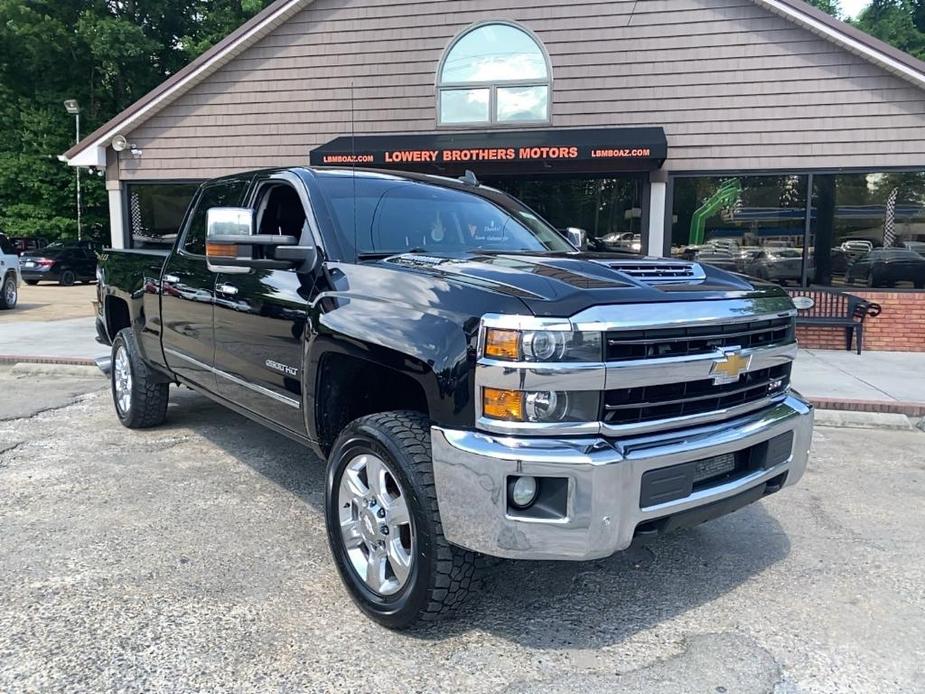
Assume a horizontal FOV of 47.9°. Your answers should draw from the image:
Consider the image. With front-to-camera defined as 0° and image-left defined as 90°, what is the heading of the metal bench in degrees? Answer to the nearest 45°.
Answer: approximately 0°

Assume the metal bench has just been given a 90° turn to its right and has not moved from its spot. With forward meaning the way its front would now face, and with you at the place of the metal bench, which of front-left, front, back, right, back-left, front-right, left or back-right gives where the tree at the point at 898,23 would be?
right

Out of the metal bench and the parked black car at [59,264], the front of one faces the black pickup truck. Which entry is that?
the metal bench

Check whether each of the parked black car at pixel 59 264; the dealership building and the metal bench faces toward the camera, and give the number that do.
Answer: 2

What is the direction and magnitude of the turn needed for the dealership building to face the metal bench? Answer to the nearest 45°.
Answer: approximately 90° to its left

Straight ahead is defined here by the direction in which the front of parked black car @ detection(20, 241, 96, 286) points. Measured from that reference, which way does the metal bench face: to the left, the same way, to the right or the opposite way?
the opposite way

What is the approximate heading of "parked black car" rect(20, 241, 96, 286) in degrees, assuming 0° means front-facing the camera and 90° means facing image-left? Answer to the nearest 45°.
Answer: approximately 225°

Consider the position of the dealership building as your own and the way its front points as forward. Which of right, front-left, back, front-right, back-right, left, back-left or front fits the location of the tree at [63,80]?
back-right
